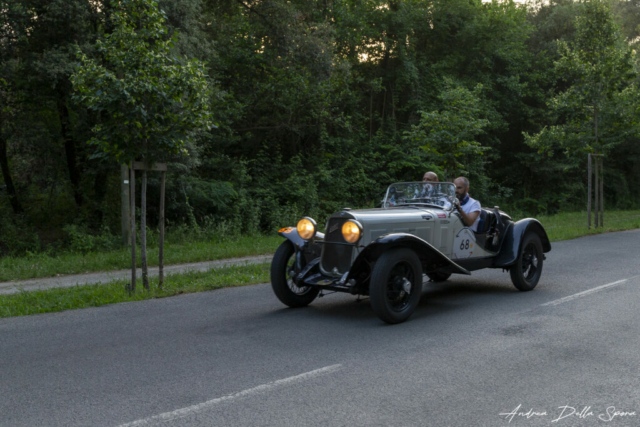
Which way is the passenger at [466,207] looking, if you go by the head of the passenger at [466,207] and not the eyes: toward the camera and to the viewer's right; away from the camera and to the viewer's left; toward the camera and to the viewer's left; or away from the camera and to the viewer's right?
toward the camera and to the viewer's left

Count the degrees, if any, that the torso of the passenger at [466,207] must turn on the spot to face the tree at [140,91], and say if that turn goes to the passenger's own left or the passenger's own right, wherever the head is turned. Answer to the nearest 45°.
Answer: approximately 45° to the passenger's own right

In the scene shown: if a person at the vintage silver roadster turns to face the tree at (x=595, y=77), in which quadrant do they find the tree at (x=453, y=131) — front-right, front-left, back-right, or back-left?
front-left

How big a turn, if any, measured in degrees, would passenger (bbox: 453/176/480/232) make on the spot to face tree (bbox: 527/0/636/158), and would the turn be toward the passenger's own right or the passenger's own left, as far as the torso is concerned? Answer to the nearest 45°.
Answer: approximately 135° to the passenger's own right

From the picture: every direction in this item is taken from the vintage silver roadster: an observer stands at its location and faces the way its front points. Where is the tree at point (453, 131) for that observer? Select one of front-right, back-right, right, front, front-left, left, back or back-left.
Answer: back-right

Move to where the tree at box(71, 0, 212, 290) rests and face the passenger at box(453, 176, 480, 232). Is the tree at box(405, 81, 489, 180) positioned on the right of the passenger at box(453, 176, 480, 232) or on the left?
left

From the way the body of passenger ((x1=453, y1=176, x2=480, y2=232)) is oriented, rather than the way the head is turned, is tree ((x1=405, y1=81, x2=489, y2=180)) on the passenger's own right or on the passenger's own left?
on the passenger's own right

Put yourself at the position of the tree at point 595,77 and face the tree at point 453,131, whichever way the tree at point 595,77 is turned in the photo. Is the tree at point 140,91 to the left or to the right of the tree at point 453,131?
left

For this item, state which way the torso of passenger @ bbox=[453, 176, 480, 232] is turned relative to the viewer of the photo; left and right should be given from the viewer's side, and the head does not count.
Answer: facing the viewer and to the left of the viewer

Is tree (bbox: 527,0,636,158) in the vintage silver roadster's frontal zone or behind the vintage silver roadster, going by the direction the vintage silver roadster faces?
behind
